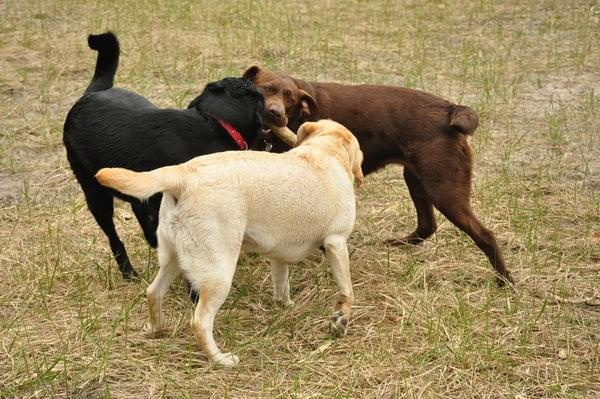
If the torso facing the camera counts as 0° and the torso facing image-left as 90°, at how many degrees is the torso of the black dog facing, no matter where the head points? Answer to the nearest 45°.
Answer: approximately 270°
